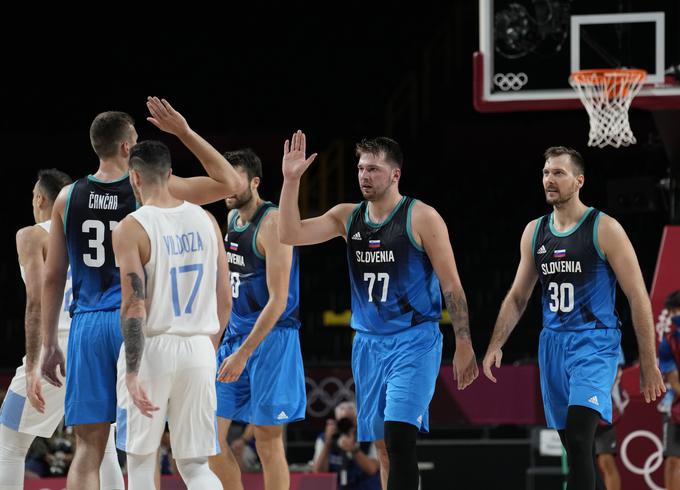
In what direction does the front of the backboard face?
toward the camera

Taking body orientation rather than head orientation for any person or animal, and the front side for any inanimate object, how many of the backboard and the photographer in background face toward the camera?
2

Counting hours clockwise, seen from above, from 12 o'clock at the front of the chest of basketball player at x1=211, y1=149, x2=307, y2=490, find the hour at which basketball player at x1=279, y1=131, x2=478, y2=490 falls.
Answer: basketball player at x1=279, y1=131, x2=478, y2=490 is roughly at 9 o'clock from basketball player at x1=211, y1=149, x2=307, y2=490.

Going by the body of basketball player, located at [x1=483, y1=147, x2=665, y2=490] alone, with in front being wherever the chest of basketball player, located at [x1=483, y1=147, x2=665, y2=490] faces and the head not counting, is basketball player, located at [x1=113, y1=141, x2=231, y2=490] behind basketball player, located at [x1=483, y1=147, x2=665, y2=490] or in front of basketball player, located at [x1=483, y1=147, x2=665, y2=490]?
in front

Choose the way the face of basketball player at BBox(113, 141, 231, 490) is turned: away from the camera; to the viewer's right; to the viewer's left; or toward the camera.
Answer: away from the camera

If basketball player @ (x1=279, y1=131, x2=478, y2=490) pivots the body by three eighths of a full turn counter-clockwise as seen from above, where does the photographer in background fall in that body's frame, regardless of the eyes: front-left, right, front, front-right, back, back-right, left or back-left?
left

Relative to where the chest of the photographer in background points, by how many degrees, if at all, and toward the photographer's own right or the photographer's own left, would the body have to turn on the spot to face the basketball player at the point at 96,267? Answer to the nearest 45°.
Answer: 0° — they already face them

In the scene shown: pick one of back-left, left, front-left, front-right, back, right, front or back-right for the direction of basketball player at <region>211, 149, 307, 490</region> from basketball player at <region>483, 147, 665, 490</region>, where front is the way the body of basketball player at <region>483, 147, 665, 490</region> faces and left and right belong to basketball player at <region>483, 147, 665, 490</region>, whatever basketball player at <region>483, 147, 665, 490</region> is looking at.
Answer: front-right

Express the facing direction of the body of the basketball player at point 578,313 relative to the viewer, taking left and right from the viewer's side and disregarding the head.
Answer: facing the viewer and to the left of the viewer
